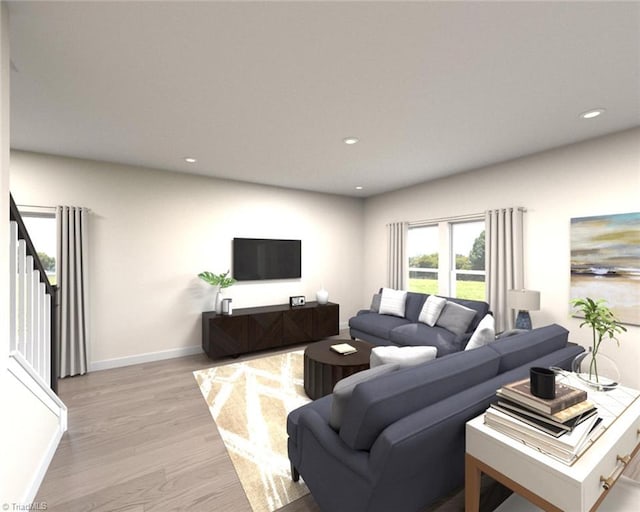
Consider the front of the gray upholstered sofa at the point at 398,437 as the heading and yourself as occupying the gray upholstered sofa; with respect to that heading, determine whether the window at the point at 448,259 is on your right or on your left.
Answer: on your right

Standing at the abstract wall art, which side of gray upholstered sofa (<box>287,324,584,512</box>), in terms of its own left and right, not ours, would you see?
right

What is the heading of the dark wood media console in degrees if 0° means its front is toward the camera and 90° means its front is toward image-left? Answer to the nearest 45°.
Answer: approximately 315°

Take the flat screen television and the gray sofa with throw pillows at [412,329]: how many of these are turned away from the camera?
0

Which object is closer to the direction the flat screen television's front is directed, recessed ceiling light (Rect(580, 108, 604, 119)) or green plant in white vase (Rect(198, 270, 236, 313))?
the recessed ceiling light

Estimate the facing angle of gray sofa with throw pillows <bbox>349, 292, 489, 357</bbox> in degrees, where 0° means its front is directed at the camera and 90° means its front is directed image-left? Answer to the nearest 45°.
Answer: approximately 45°

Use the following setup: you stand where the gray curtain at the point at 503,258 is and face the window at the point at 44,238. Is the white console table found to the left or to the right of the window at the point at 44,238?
left

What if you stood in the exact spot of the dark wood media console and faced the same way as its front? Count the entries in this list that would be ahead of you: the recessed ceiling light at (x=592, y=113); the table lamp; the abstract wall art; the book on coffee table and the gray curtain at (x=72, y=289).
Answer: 4

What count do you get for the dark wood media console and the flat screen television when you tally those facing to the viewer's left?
0

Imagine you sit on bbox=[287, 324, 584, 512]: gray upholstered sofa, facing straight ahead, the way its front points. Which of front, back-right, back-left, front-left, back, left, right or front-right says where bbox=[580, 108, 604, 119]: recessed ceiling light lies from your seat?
right

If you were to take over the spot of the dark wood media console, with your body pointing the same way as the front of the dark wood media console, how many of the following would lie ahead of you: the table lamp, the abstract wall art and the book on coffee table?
3

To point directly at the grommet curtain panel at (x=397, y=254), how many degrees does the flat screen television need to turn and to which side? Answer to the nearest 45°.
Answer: approximately 45° to its left

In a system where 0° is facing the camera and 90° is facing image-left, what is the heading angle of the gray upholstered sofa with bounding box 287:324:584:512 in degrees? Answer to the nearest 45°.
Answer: approximately 135°

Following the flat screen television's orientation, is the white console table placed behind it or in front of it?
in front
